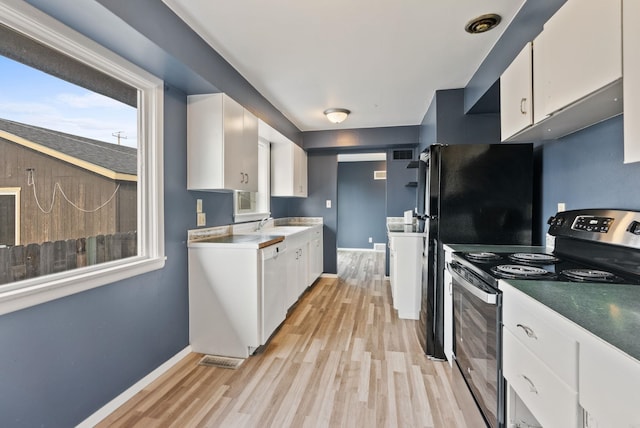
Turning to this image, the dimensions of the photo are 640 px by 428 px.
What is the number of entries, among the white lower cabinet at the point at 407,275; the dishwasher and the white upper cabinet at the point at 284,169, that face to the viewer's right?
2

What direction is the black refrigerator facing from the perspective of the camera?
to the viewer's left

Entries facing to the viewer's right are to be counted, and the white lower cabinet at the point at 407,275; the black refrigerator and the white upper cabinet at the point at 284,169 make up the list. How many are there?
1

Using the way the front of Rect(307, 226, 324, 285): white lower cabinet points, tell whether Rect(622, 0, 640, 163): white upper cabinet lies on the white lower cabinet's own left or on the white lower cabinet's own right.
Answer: on the white lower cabinet's own right

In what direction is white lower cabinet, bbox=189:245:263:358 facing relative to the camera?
to the viewer's right

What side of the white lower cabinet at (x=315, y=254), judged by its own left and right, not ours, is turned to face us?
right

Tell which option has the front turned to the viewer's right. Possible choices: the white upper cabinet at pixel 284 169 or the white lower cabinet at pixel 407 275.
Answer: the white upper cabinet

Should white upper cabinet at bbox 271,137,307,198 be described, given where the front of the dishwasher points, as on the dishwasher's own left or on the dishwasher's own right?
on the dishwasher's own left

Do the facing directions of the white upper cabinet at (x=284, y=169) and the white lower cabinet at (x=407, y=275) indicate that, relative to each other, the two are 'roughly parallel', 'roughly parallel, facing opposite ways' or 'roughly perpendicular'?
roughly parallel, facing opposite ways

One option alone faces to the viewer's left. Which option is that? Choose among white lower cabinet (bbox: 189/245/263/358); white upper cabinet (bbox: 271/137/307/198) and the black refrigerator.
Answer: the black refrigerator

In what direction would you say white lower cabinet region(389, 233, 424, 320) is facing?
to the viewer's left

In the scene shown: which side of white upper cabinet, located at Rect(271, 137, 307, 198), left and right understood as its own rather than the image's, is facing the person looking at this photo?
right

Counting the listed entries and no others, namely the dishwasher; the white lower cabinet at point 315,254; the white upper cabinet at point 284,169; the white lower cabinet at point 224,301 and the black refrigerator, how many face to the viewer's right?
4

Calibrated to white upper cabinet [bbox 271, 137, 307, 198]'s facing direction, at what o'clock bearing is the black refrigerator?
The black refrigerator is roughly at 2 o'clock from the white upper cabinet.

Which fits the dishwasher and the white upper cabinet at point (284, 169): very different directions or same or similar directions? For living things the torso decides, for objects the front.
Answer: same or similar directions
